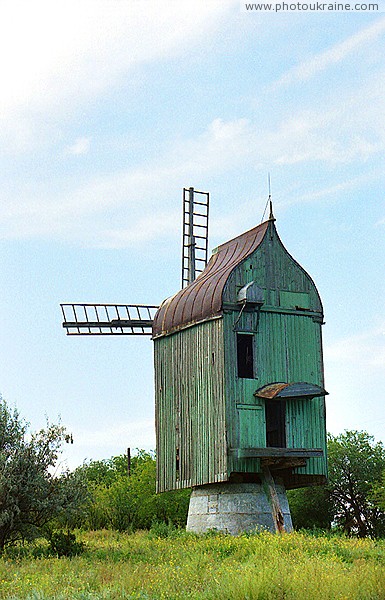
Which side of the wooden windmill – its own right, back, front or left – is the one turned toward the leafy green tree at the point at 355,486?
left

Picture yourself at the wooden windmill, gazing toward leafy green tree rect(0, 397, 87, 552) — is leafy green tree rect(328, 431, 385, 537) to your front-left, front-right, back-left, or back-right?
back-right
